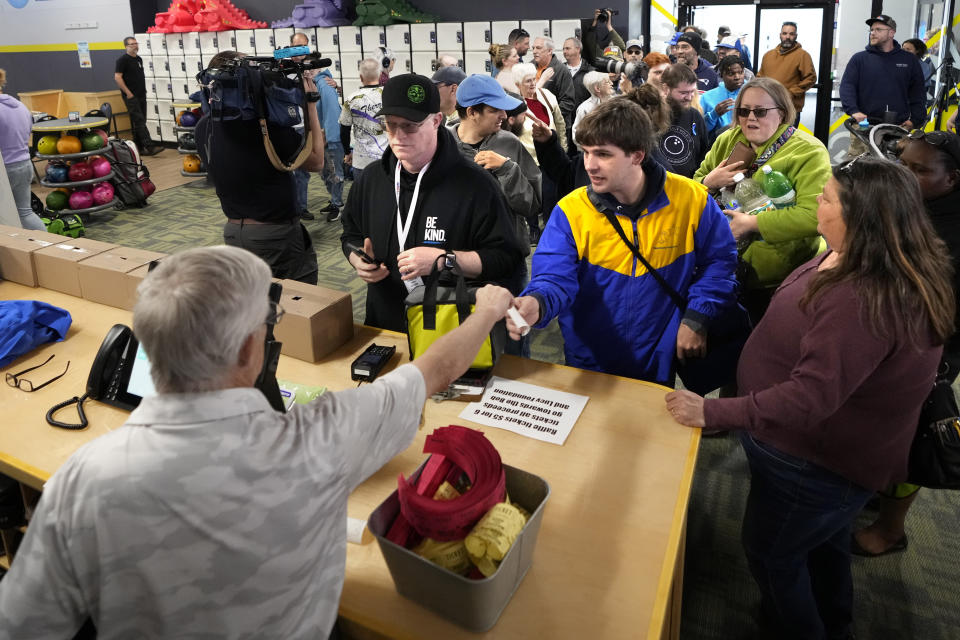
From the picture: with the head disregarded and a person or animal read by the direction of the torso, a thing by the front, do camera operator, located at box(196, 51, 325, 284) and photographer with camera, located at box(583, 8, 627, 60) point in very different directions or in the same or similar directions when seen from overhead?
very different directions

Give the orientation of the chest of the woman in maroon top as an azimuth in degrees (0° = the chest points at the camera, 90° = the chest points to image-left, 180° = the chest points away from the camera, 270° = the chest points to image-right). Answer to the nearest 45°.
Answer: approximately 90°

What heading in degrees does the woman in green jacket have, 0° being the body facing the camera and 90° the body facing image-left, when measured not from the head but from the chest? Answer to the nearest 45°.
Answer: approximately 45°

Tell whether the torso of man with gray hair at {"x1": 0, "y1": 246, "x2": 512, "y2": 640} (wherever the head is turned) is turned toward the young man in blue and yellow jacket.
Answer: yes

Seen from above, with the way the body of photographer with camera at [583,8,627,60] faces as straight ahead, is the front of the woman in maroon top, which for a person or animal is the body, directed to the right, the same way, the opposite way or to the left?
to the right

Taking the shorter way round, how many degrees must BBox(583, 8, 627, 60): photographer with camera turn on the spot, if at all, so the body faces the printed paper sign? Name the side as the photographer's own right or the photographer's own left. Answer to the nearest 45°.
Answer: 0° — they already face it

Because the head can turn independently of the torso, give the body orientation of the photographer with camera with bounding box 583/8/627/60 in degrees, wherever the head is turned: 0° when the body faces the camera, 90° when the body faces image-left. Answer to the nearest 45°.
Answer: approximately 0°

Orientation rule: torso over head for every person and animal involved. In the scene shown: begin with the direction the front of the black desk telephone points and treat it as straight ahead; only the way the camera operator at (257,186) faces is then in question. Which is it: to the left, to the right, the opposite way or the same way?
the opposite way
